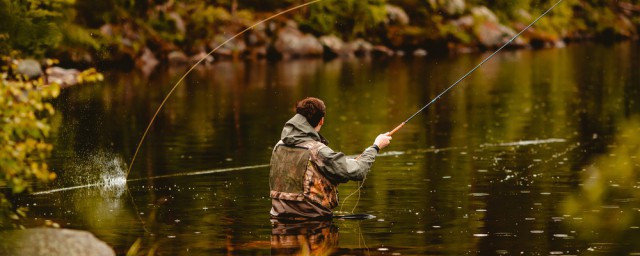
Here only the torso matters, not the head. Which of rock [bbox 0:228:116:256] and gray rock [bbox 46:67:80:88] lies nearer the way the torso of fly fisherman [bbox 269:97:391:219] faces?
the gray rock

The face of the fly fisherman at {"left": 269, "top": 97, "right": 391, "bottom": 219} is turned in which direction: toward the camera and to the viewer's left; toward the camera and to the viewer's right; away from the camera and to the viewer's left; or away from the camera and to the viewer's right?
away from the camera and to the viewer's right

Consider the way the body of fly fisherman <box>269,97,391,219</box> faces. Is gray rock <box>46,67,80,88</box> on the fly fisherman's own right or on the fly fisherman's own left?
on the fly fisherman's own left

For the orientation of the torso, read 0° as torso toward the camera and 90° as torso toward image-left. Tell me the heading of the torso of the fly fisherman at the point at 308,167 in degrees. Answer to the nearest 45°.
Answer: approximately 225°

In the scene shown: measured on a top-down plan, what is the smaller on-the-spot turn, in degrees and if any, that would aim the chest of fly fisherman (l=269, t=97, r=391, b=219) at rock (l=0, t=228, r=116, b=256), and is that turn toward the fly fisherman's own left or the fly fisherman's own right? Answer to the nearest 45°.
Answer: approximately 180°

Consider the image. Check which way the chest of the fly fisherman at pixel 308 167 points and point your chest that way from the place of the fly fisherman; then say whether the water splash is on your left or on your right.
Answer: on your left
